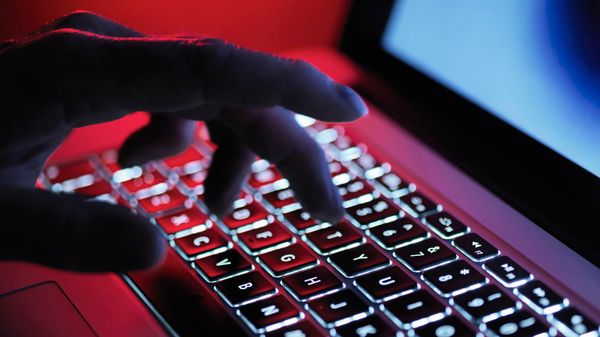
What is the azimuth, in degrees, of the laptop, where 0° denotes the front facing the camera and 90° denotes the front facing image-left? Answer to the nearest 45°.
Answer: approximately 45°
